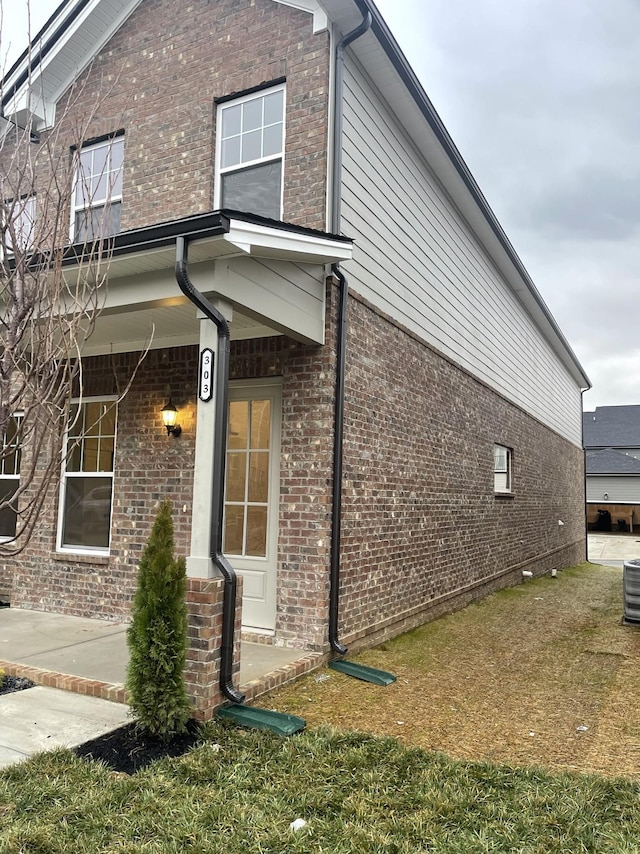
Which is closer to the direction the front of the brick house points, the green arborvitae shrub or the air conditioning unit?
the green arborvitae shrub

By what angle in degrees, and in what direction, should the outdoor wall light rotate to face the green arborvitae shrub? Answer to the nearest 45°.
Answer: approximately 45° to its left

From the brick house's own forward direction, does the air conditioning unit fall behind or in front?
behind

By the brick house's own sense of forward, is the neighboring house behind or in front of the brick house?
behind

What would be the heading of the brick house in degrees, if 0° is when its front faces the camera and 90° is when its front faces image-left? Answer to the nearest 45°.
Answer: approximately 45°

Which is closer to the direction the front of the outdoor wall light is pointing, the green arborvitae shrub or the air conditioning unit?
the green arborvitae shrub

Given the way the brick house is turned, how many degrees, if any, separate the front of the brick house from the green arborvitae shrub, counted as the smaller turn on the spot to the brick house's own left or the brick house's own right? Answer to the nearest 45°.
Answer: approximately 45° to the brick house's own left

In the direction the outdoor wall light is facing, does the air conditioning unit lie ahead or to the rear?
to the rear

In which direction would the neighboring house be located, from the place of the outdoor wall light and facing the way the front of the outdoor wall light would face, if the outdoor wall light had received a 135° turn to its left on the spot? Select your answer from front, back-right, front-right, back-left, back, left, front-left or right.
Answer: front-left
